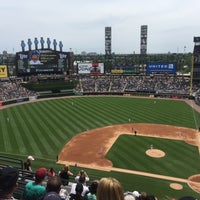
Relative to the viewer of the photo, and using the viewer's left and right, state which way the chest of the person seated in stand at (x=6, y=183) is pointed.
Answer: facing away from the viewer and to the right of the viewer
